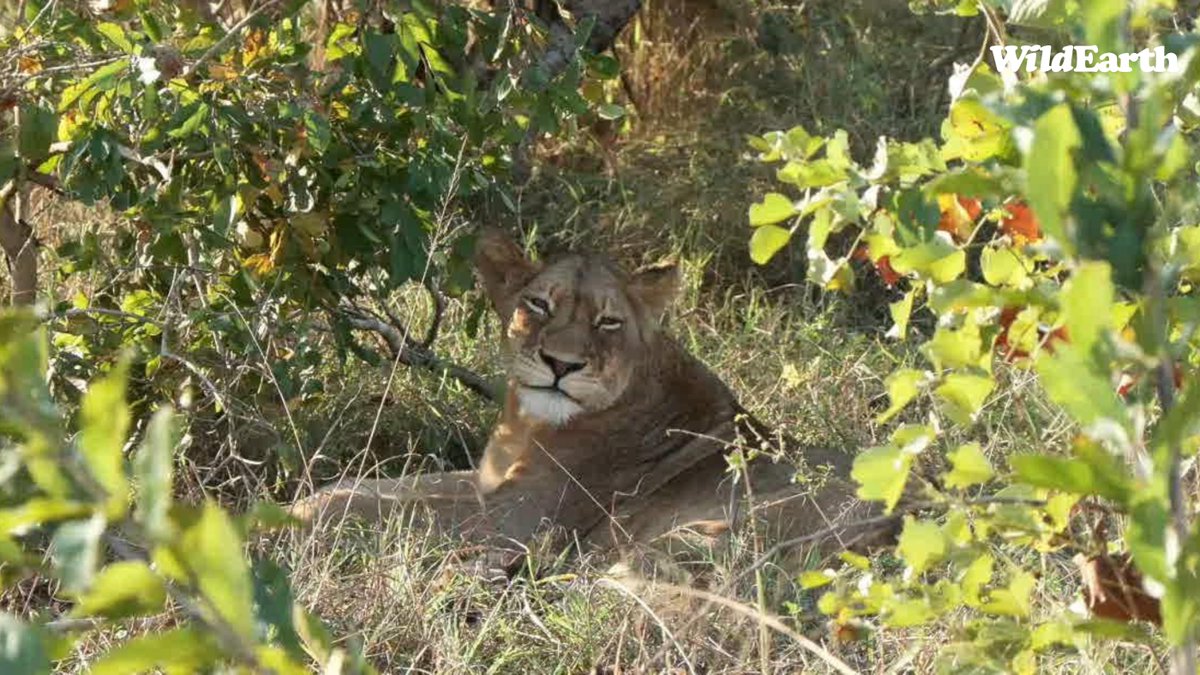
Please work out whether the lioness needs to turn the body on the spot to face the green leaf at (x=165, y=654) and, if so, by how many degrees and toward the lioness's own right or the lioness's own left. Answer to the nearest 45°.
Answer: approximately 45° to the lioness's own left

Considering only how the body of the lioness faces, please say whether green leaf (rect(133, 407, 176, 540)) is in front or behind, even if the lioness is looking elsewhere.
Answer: in front

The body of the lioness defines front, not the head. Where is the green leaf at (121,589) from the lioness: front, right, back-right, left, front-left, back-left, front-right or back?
front-left

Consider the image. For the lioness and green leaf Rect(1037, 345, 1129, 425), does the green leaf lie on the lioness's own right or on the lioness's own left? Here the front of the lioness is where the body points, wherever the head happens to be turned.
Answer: on the lioness's own left

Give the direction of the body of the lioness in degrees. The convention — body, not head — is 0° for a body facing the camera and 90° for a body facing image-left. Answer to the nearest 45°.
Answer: approximately 45°
